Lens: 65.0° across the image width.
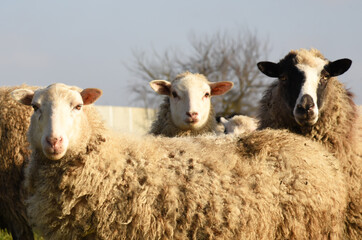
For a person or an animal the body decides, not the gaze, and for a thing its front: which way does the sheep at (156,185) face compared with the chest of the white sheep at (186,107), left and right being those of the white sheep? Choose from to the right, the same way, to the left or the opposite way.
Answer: to the right

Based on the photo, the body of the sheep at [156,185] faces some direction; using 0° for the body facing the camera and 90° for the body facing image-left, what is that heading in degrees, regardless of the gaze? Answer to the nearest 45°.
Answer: approximately 90°

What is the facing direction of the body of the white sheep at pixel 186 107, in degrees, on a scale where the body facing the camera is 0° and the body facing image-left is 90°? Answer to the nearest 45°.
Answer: approximately 0°

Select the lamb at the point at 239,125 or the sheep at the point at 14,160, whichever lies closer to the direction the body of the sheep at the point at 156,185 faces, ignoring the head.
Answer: the sheep

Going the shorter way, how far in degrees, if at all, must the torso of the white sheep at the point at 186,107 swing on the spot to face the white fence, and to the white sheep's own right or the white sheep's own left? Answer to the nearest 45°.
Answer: approximately 180°

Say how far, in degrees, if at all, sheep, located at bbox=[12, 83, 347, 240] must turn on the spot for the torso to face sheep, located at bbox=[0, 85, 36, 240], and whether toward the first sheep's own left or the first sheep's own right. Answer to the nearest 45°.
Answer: approximately 45° to the first sheep's own right

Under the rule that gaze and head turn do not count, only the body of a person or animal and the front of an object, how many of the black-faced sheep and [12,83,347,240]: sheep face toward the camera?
1

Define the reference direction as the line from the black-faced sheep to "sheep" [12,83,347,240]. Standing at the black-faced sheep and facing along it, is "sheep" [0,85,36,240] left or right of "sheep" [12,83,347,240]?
right

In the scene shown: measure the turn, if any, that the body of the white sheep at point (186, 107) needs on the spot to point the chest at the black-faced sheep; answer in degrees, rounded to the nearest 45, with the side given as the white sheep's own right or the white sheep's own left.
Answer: approximately 45° to the white sheep's own left

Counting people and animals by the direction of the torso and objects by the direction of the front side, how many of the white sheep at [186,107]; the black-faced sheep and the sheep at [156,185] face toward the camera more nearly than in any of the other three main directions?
2
